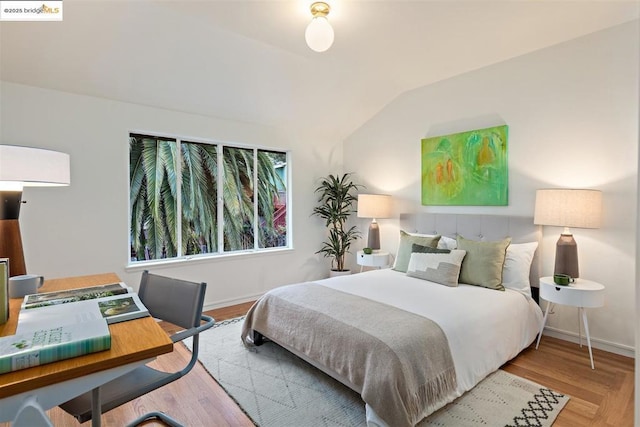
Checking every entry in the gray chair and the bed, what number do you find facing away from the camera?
0

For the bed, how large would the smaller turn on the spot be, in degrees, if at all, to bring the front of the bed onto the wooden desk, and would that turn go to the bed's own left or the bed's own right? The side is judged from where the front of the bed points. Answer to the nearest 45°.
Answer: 0° — it already faces it

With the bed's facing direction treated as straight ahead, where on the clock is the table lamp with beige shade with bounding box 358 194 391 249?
The table lamp with beige shade is roughly at 4 o'clock from the bed.

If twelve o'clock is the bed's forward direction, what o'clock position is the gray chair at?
The gray chair is roughly at 12 o'clock from the bed.

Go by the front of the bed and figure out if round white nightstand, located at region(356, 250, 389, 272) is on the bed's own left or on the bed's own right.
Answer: on the bed's own right

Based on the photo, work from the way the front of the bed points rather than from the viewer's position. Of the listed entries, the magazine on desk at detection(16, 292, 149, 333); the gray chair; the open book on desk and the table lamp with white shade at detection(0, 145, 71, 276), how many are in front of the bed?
4

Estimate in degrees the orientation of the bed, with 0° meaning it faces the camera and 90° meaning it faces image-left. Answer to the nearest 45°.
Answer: approximately 45°

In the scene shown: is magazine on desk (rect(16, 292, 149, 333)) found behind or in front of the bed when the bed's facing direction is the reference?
in front
